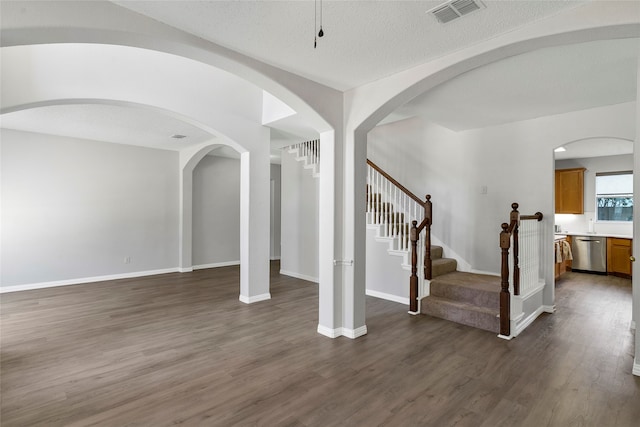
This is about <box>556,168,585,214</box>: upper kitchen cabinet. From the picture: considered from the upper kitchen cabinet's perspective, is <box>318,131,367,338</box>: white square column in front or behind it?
in front

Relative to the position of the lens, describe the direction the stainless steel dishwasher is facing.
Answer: facing the viewer

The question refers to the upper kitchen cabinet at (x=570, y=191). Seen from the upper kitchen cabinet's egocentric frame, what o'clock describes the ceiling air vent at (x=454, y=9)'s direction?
The ceiling air vent is roughly at 12 o'clock from the upper kitchen cabinet.

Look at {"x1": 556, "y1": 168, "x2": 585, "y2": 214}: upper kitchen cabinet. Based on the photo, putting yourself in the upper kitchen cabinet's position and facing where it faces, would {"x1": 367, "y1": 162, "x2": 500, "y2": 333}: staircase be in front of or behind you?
in front

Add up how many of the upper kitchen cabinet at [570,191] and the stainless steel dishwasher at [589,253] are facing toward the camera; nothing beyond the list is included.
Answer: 2

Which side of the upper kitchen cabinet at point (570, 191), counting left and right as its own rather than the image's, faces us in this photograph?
front

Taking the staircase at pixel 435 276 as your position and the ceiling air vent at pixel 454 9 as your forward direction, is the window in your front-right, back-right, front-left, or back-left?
back-left

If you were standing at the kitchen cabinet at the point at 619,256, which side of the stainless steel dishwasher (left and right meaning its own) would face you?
left

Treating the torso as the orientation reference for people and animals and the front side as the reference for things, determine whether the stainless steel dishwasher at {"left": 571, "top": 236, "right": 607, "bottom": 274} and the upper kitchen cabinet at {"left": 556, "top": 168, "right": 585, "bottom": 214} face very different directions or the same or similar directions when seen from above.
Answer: same or similar directions

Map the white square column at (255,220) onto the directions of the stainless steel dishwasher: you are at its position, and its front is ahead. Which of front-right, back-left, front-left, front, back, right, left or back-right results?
front-right

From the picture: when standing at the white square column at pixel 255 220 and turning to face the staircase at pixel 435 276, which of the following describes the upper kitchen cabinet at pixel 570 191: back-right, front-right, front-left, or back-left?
front-left
